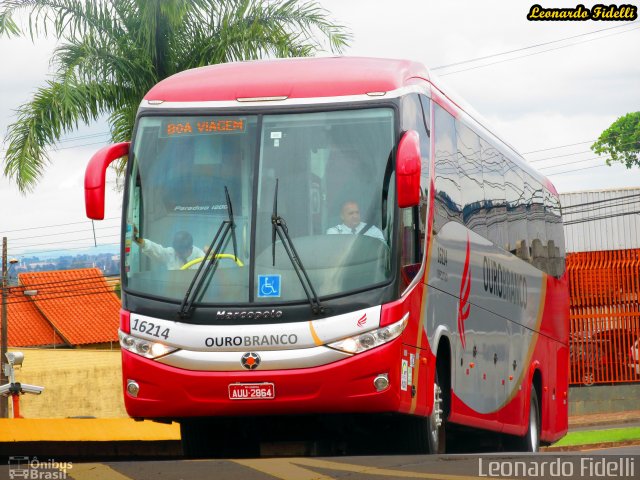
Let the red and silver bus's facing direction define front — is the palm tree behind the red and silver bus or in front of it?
behind

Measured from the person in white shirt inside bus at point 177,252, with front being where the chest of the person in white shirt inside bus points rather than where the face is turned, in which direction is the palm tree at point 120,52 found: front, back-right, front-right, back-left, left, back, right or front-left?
back

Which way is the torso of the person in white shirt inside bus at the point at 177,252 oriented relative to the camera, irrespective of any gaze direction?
toward the camera

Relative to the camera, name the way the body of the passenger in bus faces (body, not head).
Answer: toward the camera

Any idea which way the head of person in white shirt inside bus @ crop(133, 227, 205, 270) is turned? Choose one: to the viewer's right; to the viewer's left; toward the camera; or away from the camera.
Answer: toward the camera

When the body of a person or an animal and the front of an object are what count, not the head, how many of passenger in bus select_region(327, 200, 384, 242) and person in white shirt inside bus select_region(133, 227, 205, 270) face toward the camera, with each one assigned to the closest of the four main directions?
2

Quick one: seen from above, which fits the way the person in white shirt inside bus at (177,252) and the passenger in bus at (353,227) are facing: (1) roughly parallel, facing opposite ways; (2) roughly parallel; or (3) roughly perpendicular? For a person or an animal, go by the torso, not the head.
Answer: roughly parallel

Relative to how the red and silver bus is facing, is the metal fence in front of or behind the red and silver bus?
behind

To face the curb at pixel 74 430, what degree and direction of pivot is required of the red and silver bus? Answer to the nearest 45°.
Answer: approximately 135° to its right
